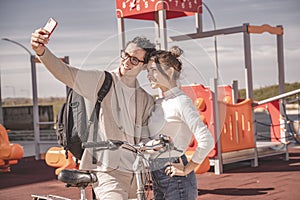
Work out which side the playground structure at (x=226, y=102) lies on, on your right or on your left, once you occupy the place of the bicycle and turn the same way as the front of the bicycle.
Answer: on your left

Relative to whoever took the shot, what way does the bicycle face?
facing the viewer and to the right of the viewer
